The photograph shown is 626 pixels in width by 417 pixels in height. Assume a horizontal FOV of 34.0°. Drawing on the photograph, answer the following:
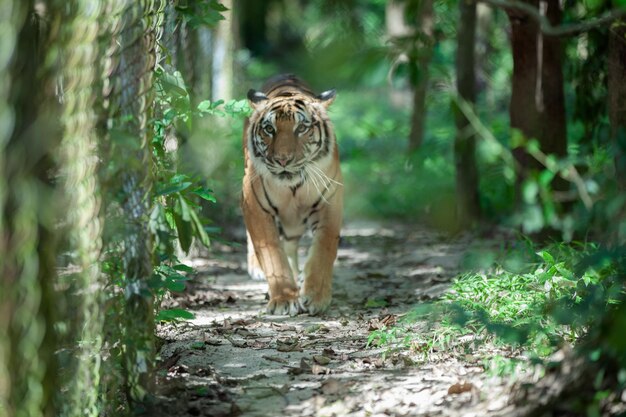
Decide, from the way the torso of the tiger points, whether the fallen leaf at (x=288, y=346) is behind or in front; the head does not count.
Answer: in front

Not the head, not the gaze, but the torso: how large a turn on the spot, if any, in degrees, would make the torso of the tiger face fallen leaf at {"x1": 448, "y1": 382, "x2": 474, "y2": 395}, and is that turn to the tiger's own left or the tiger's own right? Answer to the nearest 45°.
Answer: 0° — it already faces it

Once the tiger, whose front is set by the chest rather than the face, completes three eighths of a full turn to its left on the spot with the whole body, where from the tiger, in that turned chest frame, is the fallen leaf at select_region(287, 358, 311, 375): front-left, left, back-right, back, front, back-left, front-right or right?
back-right

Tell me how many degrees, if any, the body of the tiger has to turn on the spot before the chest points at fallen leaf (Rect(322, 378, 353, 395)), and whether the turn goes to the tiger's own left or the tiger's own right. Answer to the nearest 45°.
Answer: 0° — it already faces it

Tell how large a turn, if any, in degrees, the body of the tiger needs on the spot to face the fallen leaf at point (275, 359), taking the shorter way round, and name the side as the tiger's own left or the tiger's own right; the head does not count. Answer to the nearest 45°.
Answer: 0° — it already faces it

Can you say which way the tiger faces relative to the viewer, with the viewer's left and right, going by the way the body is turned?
facing the viewer

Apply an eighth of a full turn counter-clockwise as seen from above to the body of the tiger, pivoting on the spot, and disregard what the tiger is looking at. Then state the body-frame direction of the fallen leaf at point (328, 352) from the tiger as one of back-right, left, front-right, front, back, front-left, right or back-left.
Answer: front-right

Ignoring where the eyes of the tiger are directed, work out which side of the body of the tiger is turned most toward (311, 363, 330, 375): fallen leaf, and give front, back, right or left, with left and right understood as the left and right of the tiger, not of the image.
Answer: front
